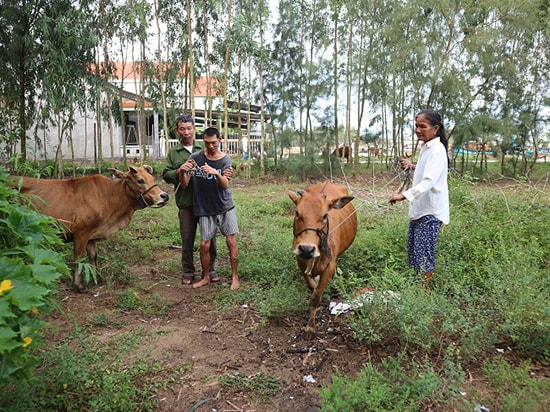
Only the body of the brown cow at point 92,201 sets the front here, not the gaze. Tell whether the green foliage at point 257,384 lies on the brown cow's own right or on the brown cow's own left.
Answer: on the brown cow's own right

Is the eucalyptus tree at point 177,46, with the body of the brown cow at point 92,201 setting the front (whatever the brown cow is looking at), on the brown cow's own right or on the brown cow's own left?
on the brown cow's own left

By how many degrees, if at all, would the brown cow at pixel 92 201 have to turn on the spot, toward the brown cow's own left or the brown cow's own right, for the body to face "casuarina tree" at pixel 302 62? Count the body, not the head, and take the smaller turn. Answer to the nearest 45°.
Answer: approximately 45° to the brown cow's own left

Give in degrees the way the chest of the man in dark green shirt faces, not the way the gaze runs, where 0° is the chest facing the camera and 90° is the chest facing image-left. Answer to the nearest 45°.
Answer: approximately 0°

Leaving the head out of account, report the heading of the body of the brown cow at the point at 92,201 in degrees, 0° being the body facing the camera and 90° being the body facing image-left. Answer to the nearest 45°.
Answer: approximately 270°

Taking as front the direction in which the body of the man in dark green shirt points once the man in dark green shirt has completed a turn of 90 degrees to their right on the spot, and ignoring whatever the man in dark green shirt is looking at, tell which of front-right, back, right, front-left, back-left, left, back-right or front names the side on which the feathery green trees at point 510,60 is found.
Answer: back-right

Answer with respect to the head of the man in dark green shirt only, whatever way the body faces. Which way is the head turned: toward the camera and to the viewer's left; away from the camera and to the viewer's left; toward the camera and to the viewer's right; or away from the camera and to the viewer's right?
toward the camera and to the viewer's right

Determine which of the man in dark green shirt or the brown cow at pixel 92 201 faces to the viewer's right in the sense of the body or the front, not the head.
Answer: the brown cow

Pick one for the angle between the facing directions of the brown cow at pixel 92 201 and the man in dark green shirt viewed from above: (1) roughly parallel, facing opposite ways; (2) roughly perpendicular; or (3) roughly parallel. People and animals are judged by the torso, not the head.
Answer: roughly perpendicular
